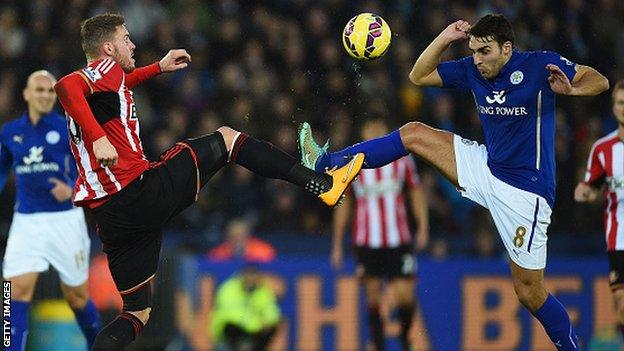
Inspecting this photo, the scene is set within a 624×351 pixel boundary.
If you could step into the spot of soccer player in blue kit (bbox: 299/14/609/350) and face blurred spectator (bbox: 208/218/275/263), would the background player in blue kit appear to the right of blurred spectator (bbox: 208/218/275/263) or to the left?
left

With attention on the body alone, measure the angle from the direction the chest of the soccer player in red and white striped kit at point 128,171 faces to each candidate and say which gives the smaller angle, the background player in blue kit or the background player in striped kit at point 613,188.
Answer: the background player in striped kit

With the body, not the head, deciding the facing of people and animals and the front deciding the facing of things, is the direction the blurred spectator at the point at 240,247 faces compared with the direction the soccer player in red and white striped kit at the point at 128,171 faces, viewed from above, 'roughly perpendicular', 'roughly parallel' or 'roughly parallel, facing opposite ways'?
roughly perpendicular

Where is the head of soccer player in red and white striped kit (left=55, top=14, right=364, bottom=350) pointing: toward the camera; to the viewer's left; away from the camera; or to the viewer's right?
to the viewer's right

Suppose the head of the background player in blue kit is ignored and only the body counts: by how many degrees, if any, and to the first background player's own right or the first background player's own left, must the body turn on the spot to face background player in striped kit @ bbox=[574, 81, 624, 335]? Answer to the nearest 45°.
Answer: approximately 90° to the first background player's own left
